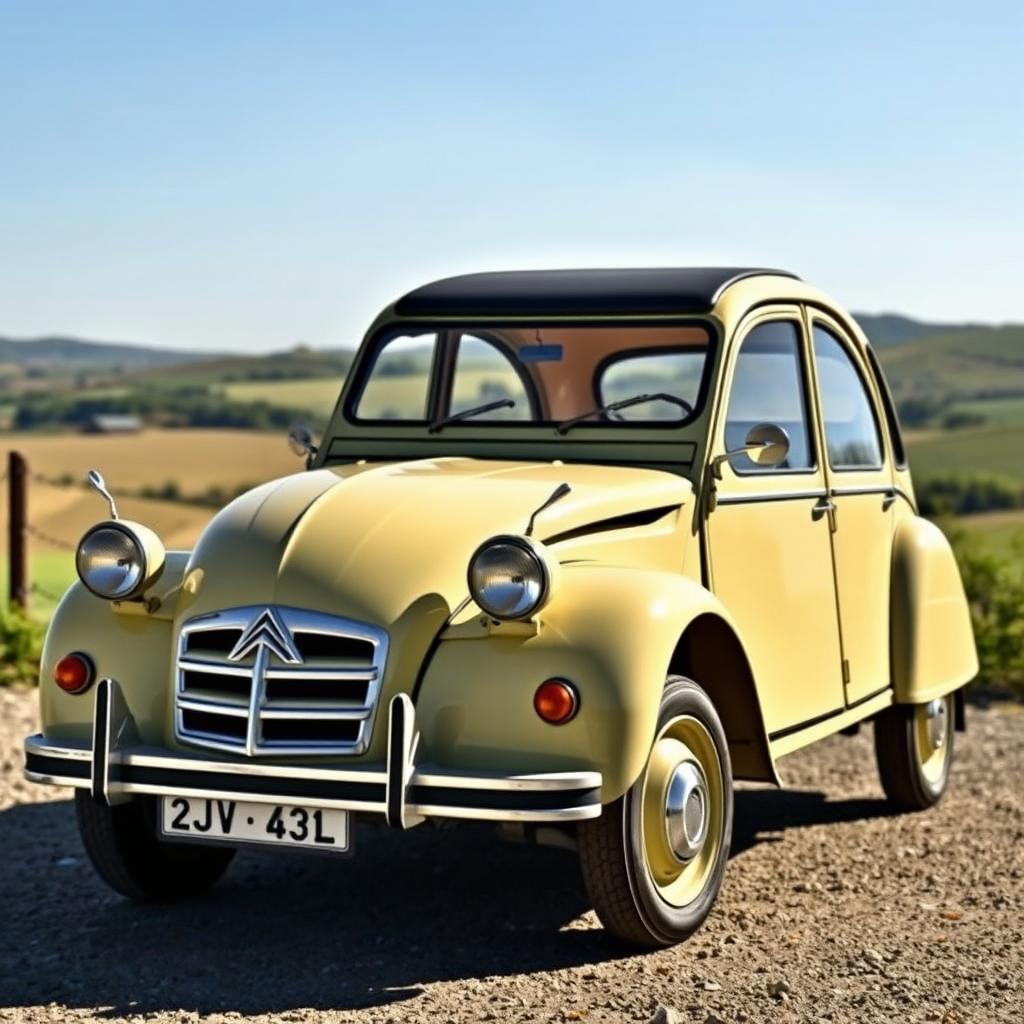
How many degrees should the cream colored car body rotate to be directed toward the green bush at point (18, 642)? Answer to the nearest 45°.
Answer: approximately 90° to its right

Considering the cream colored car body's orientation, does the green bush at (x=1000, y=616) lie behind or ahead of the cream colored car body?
behind

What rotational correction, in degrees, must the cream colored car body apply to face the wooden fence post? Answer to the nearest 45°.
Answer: approximately 90° to its right

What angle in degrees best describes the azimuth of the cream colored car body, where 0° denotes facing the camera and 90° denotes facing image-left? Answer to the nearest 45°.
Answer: approximately 45°
